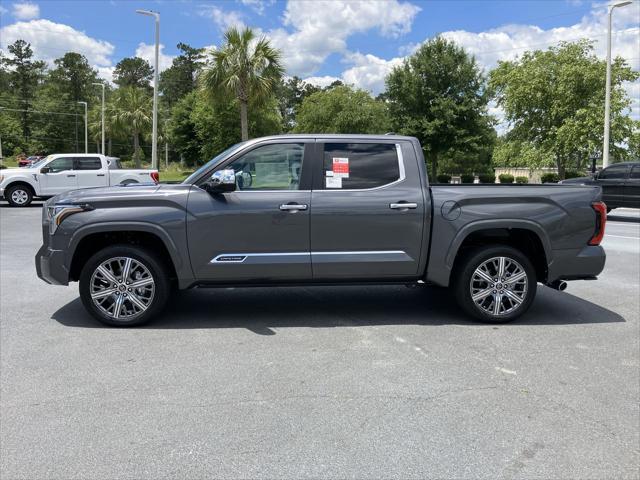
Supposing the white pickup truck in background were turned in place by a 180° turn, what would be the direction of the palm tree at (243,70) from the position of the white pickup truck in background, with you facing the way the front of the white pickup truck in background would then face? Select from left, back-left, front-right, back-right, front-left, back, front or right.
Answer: front-left

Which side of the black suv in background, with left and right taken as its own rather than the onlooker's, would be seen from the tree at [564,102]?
right

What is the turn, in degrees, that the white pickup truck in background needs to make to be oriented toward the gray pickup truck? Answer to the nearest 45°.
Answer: approximately 90° to its left

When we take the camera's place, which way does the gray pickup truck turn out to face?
facing to the left of the viewer

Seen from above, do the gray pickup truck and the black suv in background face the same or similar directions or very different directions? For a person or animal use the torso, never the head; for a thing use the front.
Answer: same or similar directions

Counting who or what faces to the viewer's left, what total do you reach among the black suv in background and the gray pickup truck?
2

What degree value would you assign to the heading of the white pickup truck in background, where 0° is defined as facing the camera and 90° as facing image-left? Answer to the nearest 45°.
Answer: approximately 90°

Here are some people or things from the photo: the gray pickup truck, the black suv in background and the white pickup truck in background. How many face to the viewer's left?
3

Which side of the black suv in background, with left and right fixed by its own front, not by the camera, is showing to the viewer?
left

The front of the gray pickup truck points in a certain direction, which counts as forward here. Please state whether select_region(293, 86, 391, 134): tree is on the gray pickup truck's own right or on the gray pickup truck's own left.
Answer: on the gray pickup truck's own right

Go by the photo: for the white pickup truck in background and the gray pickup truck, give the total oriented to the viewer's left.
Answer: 2

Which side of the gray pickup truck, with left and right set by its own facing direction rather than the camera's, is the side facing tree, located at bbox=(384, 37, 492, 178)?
right
